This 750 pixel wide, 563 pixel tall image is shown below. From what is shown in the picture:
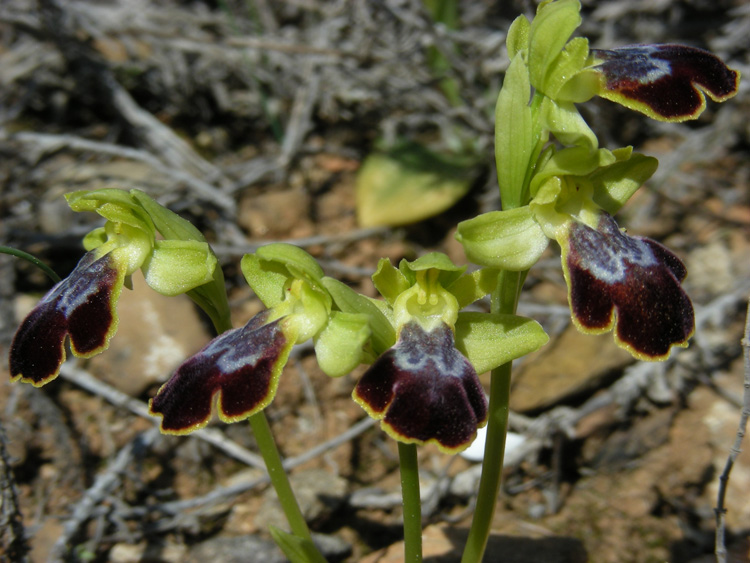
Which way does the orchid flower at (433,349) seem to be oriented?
toward the camera

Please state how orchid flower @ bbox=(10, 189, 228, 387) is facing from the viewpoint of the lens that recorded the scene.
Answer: facing the viewer and to the left of the viewer

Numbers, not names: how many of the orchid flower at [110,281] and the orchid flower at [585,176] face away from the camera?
0

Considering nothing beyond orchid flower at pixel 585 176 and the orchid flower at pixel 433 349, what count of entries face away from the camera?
0

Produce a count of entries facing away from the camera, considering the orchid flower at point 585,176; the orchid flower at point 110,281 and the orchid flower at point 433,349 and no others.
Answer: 0

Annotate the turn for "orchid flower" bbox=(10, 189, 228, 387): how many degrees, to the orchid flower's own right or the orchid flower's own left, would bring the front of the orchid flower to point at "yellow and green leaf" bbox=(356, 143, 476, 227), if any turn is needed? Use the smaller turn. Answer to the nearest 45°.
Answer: approximately 180°

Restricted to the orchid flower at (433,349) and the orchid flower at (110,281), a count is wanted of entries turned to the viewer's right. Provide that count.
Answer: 0
